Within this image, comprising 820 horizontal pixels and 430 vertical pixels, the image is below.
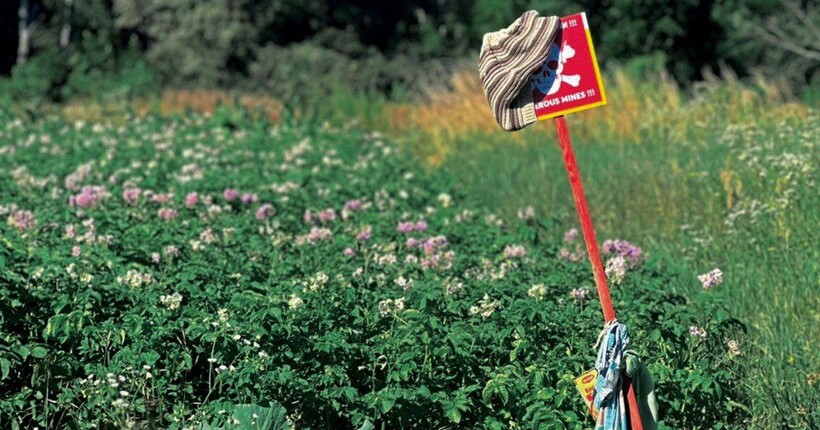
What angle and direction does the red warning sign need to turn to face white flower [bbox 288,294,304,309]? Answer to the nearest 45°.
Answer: approximately 90° to its right

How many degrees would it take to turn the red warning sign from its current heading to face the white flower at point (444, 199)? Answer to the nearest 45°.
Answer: approximately 180°

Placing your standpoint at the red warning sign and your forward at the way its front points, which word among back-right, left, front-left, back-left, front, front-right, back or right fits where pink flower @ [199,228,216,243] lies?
back-right

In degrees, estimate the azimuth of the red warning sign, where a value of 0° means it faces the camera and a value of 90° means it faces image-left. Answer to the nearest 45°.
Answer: approximately 0°
